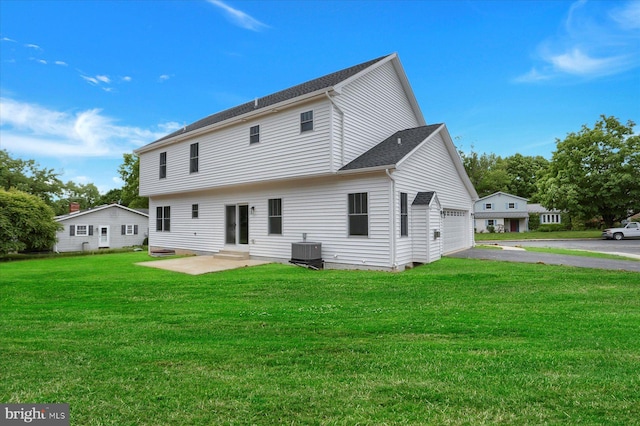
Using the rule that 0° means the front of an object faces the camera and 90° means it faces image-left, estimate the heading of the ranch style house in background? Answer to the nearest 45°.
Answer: approximately 0°

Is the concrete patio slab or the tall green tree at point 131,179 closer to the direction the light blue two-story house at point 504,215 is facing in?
the concrete patio slab

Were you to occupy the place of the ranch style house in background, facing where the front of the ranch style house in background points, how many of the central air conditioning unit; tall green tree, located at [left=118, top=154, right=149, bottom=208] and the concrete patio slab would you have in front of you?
2

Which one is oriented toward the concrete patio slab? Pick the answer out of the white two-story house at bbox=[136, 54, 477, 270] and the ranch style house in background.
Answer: the ranch style house in background

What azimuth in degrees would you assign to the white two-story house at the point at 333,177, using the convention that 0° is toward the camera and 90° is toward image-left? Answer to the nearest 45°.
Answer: approximately 225°

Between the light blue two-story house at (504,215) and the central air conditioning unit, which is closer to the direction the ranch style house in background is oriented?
the central air conditioning unit

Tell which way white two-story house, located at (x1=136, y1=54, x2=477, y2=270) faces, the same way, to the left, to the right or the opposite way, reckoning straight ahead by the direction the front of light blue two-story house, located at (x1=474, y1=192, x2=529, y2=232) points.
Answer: the opposite way

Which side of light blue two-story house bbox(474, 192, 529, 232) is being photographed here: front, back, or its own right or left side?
front

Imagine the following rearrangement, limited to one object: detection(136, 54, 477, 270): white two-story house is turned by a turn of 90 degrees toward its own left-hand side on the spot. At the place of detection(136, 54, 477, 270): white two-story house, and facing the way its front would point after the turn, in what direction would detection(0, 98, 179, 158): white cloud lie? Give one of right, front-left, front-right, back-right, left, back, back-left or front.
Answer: front

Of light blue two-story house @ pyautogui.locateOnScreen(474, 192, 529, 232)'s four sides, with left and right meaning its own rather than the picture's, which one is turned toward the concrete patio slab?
front
